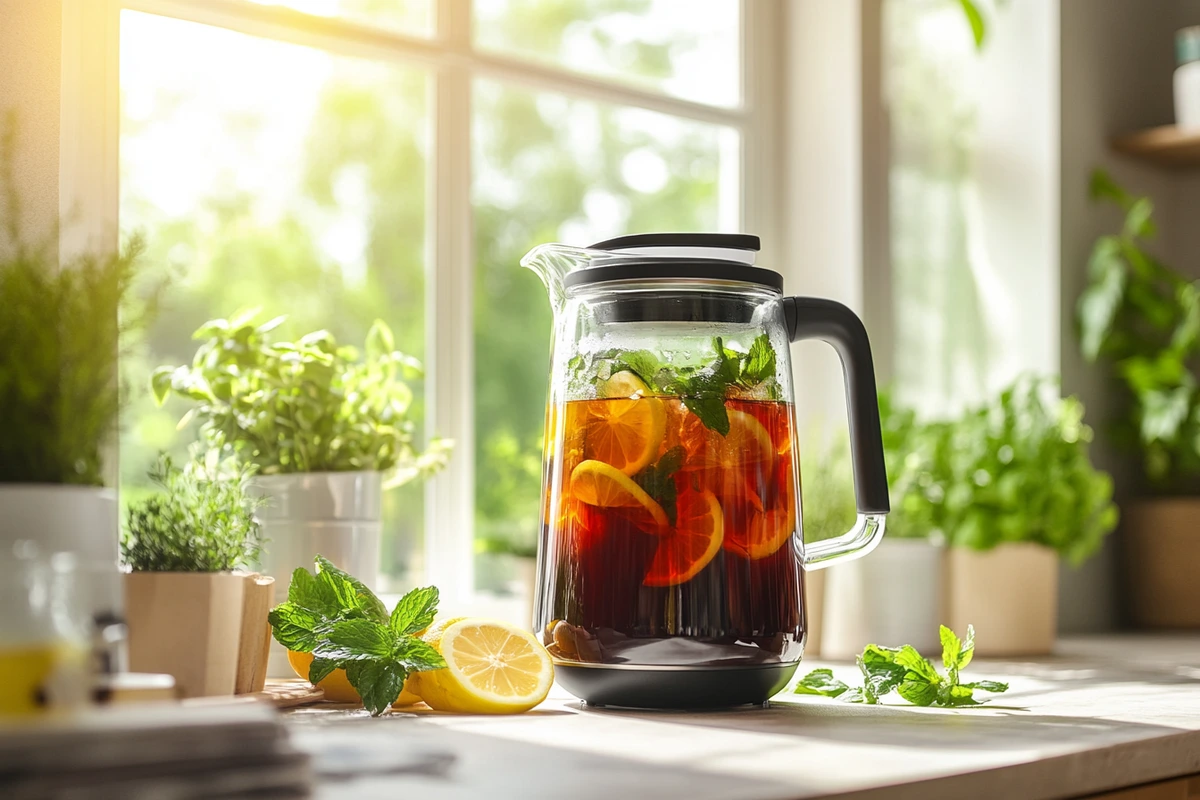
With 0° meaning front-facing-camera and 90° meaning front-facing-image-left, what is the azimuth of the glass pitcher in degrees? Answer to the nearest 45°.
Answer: approximately 90°

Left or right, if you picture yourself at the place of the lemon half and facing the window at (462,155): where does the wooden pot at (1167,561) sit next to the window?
right

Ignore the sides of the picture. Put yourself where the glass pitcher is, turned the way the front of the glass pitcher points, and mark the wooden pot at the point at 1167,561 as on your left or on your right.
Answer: on your right

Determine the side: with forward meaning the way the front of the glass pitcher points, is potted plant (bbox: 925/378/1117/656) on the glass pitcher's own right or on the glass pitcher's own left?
on the glass pitcher's own right

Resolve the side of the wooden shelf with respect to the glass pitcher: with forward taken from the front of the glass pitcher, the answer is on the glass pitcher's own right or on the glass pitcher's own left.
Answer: on the glass pitcher's own right
